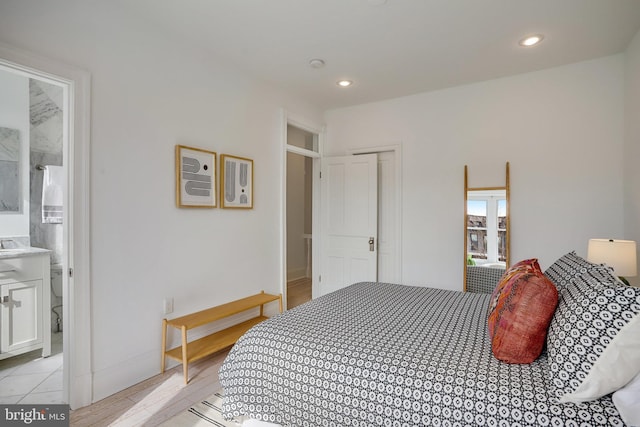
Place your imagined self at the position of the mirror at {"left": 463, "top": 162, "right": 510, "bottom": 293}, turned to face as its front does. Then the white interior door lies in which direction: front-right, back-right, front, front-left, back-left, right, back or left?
right

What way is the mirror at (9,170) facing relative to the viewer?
toward the camera

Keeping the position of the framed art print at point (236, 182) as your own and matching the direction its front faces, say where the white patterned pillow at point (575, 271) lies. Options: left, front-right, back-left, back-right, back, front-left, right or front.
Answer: front

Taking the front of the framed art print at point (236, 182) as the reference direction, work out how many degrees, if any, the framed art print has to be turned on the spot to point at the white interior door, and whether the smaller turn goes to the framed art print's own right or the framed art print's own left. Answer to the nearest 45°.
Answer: approximately 90° to the framed art print's own left

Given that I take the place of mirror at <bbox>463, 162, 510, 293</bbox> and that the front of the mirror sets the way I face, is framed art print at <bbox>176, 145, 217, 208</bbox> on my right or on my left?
on my right

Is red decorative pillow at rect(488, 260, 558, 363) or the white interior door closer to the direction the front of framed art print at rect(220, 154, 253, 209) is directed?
the red decorative pillow

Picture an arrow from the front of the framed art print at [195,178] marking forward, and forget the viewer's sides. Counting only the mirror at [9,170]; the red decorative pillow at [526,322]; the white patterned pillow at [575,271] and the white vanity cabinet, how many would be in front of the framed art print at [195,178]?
2

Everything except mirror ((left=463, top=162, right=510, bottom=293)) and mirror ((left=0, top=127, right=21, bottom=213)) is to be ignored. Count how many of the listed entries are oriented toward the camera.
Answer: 2

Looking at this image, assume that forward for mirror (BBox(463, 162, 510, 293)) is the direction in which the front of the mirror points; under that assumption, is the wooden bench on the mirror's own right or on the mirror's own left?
on the mirror's own right

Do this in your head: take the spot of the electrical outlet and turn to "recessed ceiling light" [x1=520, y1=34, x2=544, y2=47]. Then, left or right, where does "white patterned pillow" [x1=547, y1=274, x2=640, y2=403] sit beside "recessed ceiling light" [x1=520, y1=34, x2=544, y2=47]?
right

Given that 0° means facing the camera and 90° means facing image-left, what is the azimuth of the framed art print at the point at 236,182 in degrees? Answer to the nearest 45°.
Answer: approximately 315°

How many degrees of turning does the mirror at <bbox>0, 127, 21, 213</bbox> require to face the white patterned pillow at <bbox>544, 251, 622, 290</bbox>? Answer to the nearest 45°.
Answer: approximately 45° to its left

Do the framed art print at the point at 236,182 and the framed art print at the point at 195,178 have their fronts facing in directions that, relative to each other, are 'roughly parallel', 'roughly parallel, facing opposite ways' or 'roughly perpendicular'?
roughly parallel

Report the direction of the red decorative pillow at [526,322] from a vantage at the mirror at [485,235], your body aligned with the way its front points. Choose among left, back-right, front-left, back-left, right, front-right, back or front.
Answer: front
